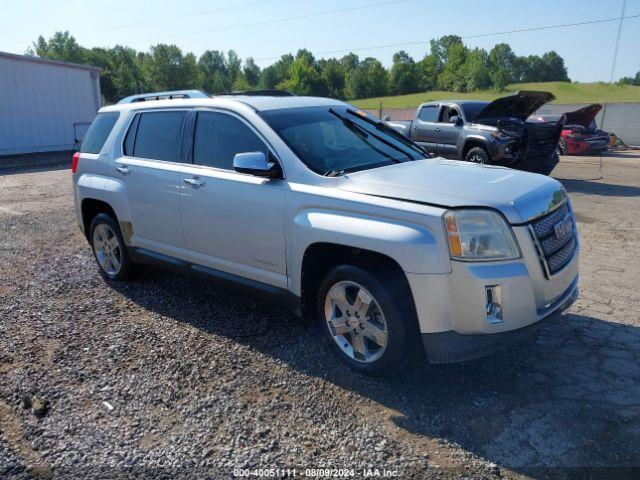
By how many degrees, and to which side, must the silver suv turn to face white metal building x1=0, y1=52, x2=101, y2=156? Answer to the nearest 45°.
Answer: approximately 180°

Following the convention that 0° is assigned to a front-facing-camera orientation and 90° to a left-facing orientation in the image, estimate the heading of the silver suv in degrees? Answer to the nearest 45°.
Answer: approximately 315°

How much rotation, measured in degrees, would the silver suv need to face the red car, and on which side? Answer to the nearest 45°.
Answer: approximately 90° to its left

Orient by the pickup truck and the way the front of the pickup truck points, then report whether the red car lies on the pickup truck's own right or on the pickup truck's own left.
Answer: on the pickup truck's own left

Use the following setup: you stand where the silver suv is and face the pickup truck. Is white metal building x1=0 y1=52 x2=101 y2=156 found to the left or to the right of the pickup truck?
left

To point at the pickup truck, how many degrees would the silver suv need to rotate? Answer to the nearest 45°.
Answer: approximately 90° to its left

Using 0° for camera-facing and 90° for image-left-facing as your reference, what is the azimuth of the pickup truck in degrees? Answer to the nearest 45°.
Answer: approximately 315°
